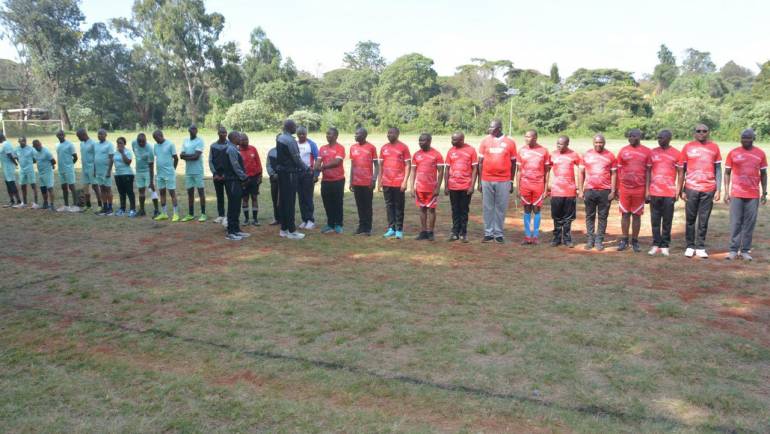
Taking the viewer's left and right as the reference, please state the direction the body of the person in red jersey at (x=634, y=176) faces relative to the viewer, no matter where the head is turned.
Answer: facing the viewer

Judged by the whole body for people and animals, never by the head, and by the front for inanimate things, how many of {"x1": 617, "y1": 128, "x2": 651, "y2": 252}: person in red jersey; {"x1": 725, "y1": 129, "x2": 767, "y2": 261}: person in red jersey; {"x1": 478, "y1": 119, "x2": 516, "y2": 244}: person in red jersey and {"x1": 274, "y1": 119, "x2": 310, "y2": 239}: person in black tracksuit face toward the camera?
3

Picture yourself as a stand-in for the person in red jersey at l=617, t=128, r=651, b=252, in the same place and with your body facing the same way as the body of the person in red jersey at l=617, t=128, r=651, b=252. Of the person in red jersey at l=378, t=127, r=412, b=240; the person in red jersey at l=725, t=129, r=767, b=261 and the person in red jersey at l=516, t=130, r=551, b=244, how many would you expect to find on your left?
1

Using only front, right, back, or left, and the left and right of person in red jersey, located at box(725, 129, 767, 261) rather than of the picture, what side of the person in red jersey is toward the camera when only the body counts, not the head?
front

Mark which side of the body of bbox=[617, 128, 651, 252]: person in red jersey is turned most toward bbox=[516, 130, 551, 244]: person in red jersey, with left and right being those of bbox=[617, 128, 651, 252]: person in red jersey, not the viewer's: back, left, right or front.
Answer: right

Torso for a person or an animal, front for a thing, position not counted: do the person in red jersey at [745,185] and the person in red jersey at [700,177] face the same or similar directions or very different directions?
same or similar directions

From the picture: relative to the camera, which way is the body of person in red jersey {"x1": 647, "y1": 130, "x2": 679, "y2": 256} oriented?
toward the camera

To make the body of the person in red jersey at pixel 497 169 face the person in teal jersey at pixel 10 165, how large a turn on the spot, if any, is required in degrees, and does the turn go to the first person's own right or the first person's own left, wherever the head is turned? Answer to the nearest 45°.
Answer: approximately 90° to the first person's own right

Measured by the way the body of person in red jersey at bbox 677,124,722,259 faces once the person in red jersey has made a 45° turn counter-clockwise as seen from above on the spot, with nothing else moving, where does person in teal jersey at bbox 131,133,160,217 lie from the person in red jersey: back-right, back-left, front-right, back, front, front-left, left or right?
back-right

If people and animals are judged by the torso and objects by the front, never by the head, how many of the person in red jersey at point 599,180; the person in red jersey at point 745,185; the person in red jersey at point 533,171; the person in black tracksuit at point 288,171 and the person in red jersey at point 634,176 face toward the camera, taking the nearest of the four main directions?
4

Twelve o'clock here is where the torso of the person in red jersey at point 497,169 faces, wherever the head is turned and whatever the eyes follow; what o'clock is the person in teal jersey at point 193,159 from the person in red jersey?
The person in teal jersey is roughly at 3 o'clock from the person in red jersey.
